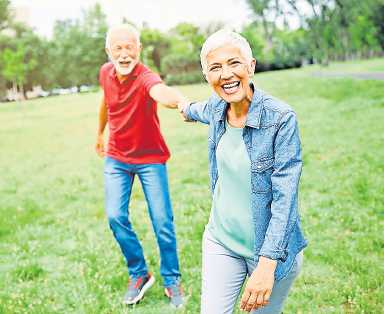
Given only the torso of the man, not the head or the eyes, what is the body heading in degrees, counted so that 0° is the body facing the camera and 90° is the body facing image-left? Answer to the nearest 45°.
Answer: approximately 0°

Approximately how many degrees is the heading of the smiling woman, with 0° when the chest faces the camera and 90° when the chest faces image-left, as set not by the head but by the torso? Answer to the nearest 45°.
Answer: approximately 45°

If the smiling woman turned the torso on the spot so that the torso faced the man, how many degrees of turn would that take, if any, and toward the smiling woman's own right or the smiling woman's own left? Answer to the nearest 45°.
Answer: approximately 90° to the smiling woman's own right

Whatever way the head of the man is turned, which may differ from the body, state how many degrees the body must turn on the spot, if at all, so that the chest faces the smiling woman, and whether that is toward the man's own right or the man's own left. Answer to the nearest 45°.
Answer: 0° — they already face them

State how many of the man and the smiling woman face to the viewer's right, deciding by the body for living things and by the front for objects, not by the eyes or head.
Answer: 0
